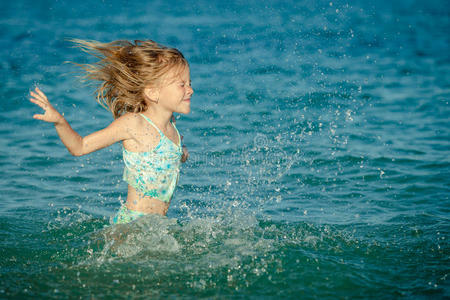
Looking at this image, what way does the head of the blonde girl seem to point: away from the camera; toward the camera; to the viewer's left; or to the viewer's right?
to the viewer's right

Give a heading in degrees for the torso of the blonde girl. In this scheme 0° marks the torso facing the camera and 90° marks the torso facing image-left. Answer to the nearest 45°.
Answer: approximately 270°
